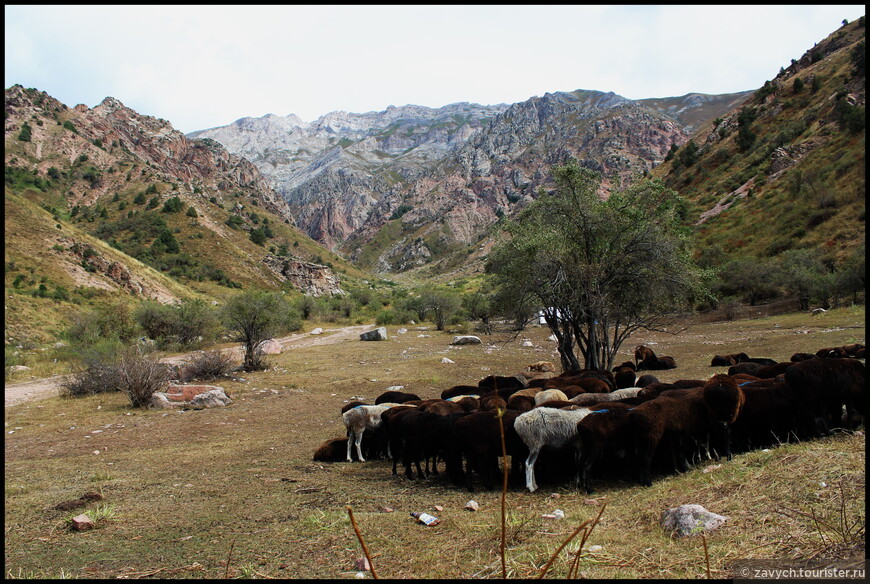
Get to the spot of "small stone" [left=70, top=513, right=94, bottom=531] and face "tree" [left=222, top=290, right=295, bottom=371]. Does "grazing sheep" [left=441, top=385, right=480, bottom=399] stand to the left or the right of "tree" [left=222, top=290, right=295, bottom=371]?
right

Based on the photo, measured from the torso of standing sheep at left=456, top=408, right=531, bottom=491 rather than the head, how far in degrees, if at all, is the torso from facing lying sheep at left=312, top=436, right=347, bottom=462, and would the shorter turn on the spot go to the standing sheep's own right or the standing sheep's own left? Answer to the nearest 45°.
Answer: approximately 90° to the standing sheep's own left

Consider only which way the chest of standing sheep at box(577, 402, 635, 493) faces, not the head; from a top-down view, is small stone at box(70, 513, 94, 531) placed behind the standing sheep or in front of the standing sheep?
behind

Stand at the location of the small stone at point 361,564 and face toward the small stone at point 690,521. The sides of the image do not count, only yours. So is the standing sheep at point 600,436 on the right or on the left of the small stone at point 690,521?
left

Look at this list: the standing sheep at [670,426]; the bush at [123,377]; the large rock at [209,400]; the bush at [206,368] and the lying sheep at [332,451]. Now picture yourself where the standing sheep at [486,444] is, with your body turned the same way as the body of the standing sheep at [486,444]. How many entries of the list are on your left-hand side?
4

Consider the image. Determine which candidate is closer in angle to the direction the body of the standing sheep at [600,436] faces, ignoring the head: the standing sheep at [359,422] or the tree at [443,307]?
the tree

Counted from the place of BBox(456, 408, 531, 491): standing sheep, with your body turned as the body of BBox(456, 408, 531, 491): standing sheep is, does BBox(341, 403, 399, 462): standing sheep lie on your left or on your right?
on your left

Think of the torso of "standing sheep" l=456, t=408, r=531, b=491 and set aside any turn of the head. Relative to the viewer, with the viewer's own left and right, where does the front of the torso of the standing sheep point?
facing away from the viewer and to the right of the viewer

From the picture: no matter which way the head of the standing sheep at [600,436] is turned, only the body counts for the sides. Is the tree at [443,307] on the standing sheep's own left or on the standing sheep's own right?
on the standing sheep's own left

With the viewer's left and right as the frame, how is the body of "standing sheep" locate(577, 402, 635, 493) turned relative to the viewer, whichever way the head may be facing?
facing away from the viewer and to the right of the viewer
